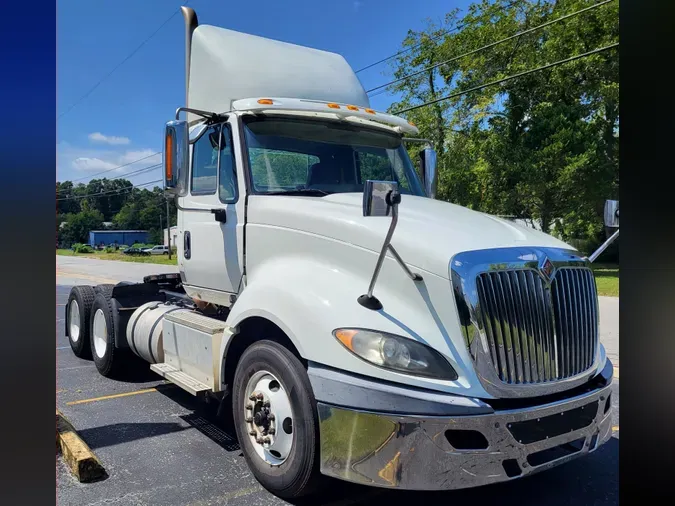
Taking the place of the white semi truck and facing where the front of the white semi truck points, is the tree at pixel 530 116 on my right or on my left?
on my left

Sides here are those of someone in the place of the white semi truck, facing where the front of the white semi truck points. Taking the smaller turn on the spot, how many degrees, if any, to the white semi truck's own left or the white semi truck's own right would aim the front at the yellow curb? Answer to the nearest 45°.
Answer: approximately 135° to the white semi truck's own right

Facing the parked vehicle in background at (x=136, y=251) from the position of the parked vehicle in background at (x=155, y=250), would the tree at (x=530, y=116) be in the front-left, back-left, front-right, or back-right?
back-left

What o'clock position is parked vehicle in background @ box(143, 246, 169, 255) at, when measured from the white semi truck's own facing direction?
The parked vehicle in background is roughly at 7 o'clock from the white semi truck.

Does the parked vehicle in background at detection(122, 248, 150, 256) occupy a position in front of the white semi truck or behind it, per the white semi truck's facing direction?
behind

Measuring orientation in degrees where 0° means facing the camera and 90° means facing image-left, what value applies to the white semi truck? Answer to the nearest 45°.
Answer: approximately 315°

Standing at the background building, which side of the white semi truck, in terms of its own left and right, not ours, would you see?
back
